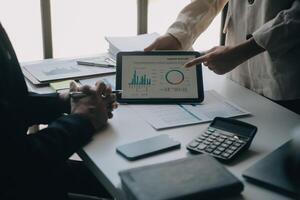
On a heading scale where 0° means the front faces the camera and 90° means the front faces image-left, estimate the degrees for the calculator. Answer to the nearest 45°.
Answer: approximately 45°

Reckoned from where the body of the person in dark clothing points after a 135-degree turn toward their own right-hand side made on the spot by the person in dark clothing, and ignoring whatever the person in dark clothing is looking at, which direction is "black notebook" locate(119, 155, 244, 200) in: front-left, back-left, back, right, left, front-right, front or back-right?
left

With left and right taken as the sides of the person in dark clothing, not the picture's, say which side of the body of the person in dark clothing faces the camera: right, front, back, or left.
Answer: right

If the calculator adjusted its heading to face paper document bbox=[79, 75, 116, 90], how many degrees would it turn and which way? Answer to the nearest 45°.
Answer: approximately 90° to its right

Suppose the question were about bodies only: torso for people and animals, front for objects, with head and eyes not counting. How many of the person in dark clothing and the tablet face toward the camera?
1

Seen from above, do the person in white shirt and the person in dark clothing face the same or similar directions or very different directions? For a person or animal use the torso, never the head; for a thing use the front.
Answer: very different directions
